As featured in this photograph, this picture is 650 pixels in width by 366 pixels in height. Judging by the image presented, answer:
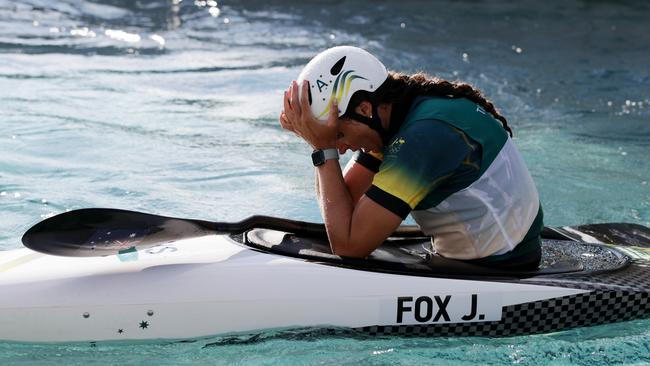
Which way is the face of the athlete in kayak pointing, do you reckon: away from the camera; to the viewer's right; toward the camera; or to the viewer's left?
to the viewer's left

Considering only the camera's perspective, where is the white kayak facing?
facing to the left of the viewer

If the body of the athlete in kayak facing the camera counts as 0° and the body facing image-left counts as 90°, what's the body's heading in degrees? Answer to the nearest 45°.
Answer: approximately 90°
